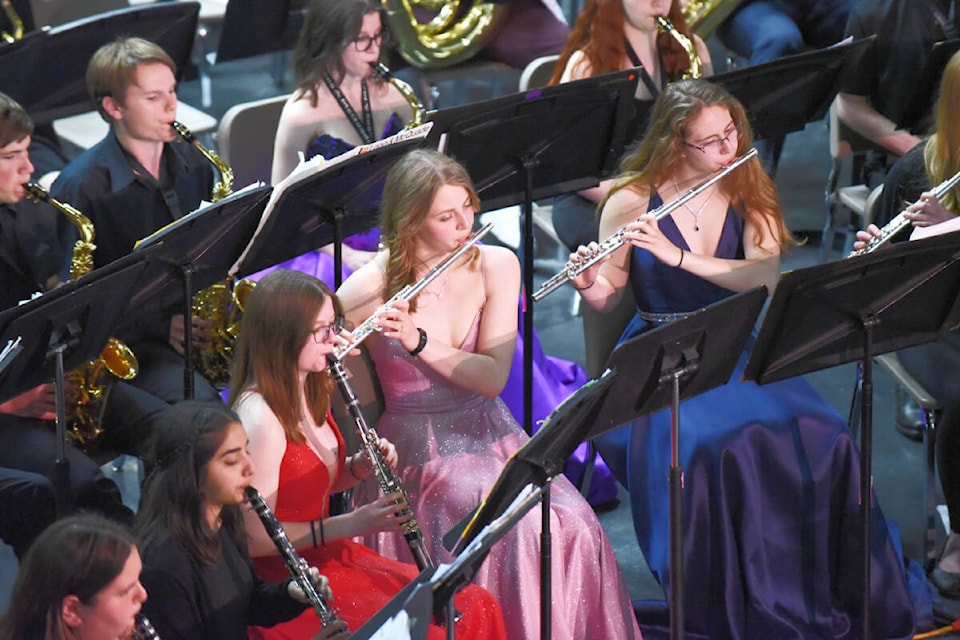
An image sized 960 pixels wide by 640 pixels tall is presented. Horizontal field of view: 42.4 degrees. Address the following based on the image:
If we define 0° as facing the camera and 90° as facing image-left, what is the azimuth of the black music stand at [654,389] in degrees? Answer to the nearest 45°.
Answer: approximately 135°

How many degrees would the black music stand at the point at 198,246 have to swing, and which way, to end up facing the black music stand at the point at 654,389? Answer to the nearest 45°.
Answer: approximately 180°

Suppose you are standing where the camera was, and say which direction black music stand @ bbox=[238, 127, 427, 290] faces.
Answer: facing away from the viewer and to the left of the viewer

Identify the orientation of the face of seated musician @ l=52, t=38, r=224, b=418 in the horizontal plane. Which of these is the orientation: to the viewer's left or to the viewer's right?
to the viewer's right

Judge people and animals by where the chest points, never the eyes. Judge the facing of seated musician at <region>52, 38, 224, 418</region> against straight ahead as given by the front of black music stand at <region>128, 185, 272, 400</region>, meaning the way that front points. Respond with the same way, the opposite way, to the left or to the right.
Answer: the opposite way

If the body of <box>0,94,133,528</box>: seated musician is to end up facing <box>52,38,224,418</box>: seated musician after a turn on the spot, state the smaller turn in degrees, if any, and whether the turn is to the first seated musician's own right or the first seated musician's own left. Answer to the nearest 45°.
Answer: approximately 90° to the first seated musician's own left

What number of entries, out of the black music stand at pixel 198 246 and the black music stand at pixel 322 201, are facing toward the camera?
0

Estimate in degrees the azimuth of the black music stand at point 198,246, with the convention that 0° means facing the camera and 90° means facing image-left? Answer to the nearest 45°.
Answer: approximately 135°

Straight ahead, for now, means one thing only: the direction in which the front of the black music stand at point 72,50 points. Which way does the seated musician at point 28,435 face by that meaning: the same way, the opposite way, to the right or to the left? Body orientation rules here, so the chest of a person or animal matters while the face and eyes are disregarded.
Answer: the opposite way

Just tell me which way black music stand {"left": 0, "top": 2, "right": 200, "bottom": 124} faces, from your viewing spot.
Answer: facing away from the viewer and to the left of the viewer

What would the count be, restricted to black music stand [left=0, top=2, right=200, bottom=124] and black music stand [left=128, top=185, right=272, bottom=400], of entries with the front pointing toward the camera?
0

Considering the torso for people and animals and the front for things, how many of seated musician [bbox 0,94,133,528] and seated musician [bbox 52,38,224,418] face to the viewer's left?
0

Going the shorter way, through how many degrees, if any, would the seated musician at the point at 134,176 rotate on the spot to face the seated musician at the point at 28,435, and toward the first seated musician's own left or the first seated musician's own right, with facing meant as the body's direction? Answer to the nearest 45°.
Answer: approximately 90° to the first seated musician's own right
